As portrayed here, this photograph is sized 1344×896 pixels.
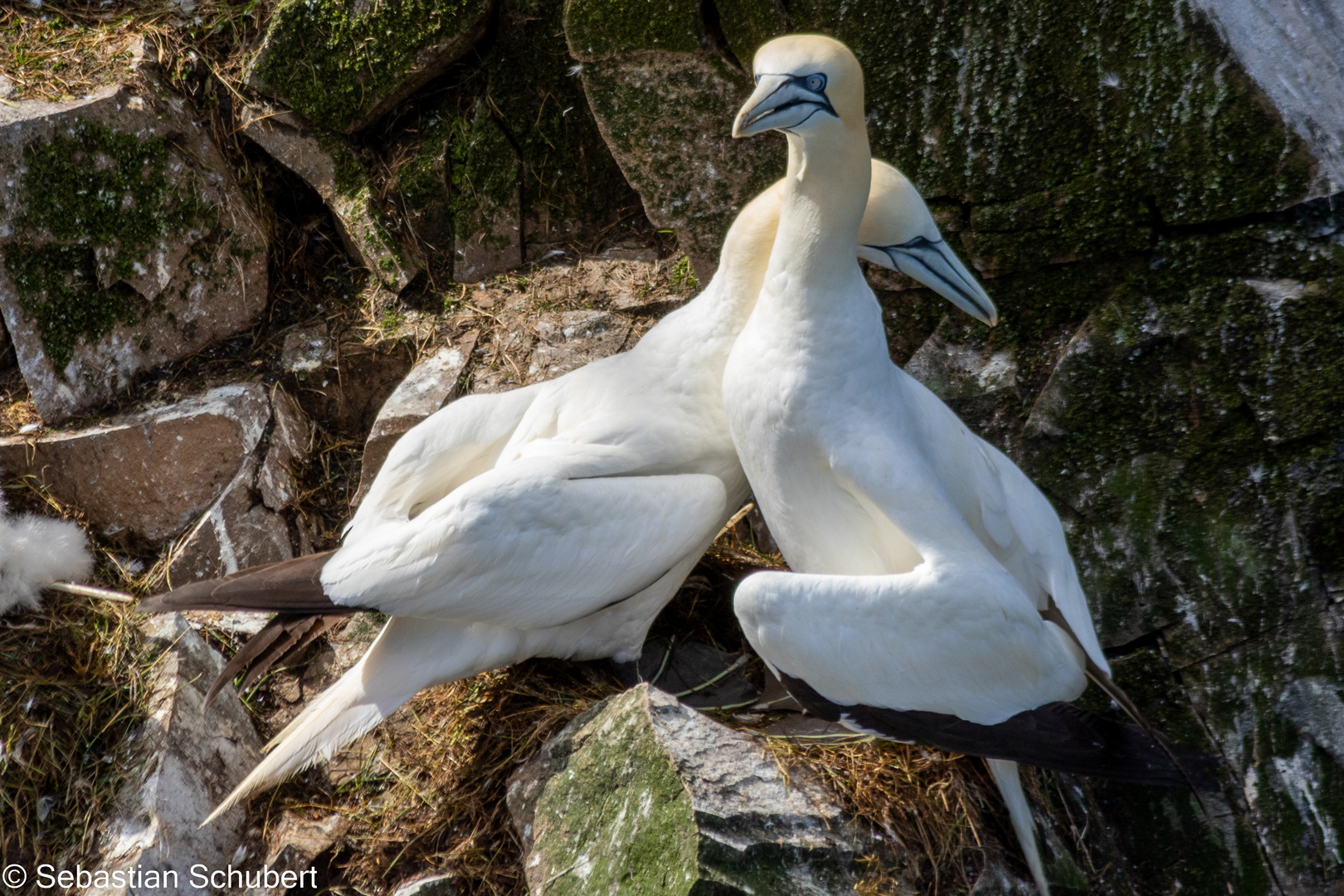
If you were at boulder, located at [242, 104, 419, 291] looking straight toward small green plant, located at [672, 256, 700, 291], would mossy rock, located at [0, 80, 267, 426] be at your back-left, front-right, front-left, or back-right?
back-right

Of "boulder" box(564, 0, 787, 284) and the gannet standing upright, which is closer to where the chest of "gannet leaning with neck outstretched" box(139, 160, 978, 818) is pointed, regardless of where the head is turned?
the gannet standing upright

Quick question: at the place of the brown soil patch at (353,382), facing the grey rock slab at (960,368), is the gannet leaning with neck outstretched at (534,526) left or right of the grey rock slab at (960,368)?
right

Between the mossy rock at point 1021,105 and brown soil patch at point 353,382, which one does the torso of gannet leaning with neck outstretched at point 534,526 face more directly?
the mossy rock

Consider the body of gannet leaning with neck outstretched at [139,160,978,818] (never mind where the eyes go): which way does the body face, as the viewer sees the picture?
to the viewer's right

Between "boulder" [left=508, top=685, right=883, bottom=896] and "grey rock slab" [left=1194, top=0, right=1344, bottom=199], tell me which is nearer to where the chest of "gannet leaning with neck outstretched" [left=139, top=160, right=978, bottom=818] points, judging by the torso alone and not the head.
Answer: the grey rock slab

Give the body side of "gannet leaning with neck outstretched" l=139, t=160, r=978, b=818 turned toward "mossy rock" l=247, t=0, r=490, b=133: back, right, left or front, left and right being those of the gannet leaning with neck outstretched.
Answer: left

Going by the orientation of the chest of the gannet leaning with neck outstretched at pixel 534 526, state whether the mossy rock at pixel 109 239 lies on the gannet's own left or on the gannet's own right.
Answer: on the gannet's own left

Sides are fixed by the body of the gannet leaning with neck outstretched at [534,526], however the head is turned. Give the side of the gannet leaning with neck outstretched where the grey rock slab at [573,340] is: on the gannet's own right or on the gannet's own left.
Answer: on the gannet's own left

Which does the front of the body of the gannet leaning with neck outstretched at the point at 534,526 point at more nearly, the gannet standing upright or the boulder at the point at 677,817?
the gannet standing upright

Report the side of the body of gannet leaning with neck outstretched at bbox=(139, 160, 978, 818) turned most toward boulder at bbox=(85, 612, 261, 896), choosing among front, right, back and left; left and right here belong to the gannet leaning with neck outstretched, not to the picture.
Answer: back

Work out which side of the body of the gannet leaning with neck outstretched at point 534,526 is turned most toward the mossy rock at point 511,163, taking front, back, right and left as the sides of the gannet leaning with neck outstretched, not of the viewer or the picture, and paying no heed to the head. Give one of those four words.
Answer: left
